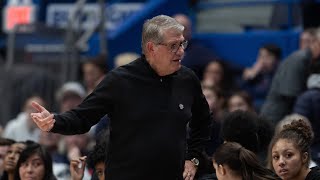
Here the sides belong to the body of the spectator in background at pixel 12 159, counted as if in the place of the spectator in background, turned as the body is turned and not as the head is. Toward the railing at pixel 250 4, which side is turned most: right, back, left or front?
back

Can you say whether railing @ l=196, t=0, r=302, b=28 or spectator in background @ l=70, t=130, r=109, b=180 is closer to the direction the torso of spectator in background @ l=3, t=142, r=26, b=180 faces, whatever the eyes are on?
the spectator in background

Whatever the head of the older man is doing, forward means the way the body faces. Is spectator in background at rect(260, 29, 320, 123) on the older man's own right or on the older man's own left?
on the older man's own left

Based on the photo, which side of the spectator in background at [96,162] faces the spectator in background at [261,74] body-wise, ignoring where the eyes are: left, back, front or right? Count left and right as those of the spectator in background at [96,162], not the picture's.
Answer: back

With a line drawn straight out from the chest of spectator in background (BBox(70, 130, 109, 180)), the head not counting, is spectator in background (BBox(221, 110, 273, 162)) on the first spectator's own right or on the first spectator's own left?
on the first spectator's own left
